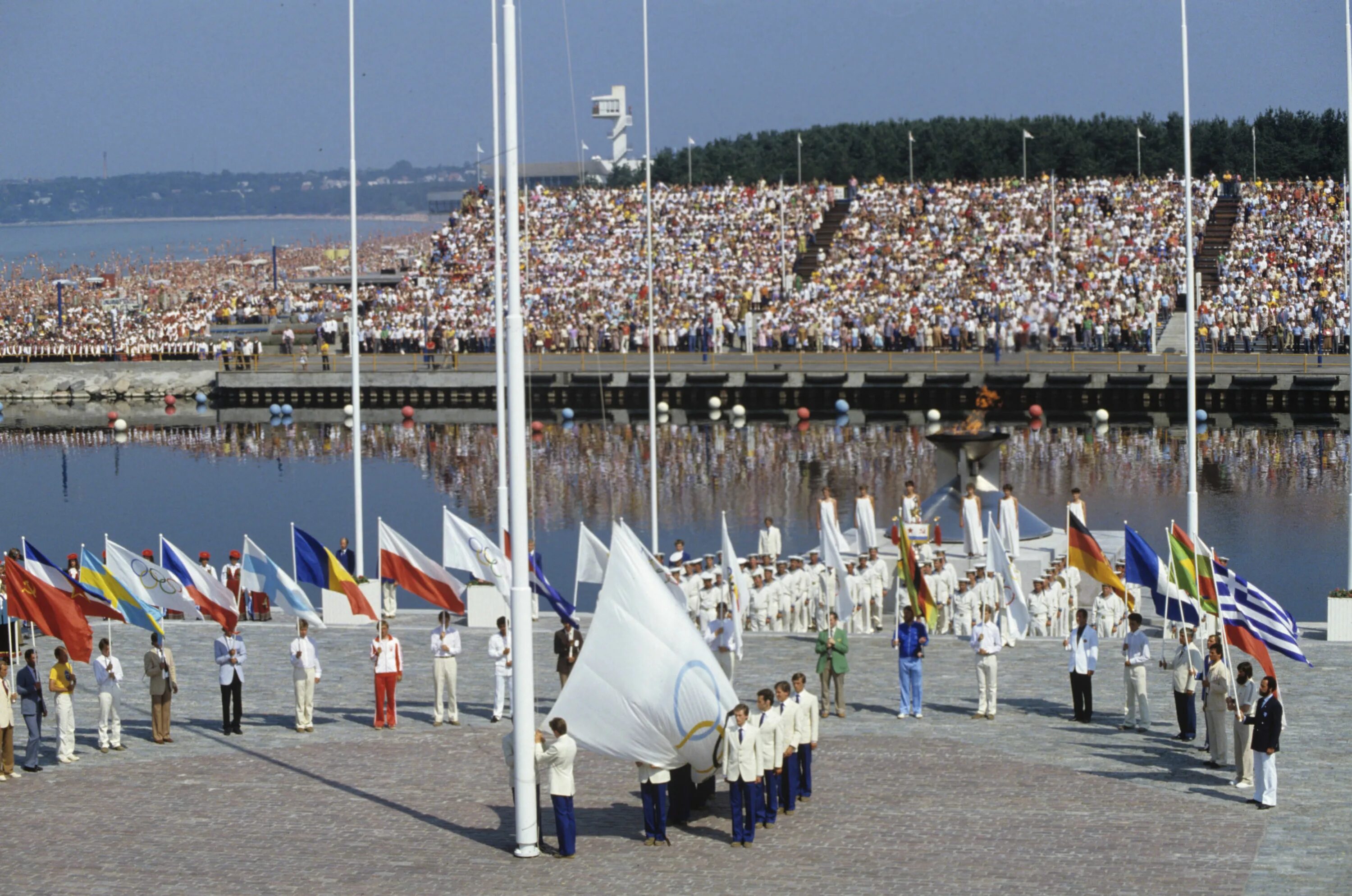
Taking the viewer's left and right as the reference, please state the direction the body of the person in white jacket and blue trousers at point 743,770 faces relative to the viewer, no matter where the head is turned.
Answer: facing the viewer

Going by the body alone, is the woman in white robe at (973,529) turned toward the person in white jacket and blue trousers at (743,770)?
yes

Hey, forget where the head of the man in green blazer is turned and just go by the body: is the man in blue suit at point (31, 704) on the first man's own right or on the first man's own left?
on the first man's own right

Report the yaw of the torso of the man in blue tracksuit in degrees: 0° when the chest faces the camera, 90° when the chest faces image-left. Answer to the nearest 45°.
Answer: approximately 0°

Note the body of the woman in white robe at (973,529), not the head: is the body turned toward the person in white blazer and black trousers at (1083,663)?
yes

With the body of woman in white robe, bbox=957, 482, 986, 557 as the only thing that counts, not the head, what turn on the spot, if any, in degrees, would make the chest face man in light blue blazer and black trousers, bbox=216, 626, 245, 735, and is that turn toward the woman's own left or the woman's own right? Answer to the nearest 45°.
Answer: approximately 45° to the woman's own right

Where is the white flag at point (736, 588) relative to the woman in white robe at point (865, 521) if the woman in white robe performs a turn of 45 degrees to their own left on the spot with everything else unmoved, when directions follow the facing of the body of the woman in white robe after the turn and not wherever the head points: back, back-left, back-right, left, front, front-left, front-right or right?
front-right

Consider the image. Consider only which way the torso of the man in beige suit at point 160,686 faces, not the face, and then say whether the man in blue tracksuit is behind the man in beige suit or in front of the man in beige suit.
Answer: in front

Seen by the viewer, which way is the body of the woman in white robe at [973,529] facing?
toward the camera

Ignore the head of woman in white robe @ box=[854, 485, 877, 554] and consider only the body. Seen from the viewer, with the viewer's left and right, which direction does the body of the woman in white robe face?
facing the viewer

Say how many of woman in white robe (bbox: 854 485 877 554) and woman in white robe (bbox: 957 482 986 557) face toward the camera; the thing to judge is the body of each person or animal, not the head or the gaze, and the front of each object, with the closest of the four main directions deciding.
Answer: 2

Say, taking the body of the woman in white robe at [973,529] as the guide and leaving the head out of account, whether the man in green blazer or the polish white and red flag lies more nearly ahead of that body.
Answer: the man in green blazer

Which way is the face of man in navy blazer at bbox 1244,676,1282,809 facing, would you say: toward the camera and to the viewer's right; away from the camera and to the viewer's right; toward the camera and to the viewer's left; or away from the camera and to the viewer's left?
toward the camera and to the viewer's left

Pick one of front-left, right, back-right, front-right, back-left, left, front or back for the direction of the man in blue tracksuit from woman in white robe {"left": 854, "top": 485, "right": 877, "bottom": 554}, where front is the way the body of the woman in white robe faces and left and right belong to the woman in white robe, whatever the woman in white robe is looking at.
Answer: front

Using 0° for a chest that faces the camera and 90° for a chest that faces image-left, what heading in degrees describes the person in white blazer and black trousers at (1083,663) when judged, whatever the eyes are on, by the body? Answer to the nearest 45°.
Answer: approximately 45°
